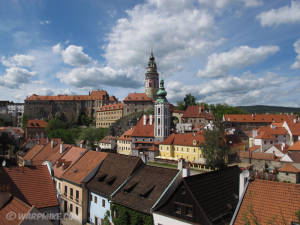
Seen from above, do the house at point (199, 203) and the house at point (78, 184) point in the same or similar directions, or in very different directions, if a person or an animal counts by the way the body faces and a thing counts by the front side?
same or similar directions

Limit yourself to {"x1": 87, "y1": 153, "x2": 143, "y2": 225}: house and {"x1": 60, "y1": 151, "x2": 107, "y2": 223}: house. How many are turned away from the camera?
0

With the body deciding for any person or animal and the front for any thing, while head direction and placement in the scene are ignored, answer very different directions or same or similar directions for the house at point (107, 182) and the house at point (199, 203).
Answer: same or similar directions

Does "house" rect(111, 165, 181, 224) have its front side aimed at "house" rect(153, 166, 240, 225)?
no

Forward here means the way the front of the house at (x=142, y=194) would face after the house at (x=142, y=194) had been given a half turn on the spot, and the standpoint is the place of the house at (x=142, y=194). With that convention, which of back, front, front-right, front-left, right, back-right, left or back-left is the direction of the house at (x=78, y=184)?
left

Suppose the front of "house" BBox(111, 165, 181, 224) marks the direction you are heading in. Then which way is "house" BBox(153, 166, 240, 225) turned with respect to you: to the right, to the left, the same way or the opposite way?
the same way

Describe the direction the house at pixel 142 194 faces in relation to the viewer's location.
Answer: facing the viewer and to the left of the viewer

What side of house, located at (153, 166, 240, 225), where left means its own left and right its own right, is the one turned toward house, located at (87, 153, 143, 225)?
right

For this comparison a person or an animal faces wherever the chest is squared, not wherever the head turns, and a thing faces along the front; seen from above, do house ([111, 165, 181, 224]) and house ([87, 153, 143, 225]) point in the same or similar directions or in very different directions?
same or similar directions

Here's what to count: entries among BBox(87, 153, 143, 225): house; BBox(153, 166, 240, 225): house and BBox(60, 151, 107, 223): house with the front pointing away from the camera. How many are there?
0

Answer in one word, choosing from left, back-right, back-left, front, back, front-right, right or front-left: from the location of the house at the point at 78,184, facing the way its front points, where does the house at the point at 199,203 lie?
left

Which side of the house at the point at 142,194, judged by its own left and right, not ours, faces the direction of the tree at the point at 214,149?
back

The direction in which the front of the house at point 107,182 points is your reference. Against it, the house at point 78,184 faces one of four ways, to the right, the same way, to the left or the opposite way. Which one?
the same way
